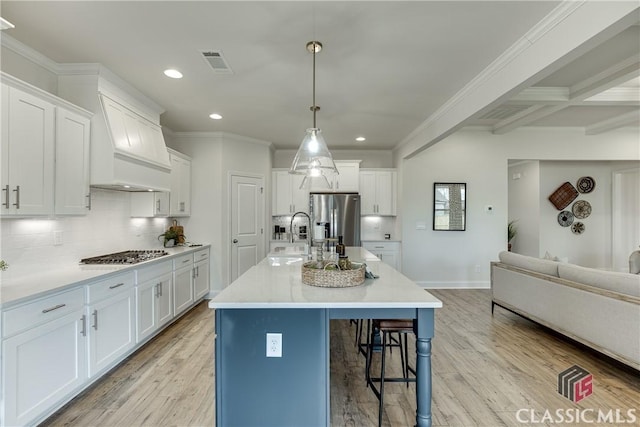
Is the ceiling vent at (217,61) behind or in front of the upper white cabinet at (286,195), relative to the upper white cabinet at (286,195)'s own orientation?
in front

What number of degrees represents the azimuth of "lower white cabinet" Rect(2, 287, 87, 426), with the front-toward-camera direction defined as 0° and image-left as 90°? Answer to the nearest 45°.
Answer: approximately 315°

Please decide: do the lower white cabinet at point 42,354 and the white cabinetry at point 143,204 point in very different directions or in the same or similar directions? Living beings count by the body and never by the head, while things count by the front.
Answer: same or similar directions

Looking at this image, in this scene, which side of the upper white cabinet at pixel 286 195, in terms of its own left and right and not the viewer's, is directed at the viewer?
front

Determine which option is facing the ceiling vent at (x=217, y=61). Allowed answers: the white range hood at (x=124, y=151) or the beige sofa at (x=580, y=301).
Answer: the white range hood

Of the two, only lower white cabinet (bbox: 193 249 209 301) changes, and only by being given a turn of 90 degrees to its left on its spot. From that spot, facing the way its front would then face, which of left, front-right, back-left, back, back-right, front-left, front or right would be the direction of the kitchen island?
back-right

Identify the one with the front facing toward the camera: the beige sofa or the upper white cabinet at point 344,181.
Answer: the upper white cabinet

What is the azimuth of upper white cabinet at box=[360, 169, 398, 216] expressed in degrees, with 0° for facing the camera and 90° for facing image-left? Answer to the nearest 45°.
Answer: approximately 0°

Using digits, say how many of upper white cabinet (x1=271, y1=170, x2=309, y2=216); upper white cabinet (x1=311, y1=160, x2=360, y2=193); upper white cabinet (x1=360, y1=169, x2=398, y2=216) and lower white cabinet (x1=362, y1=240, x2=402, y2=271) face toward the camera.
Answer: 4

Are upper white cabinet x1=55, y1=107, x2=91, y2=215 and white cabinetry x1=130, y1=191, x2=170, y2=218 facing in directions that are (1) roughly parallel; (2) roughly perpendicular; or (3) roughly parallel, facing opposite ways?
roughly parallel

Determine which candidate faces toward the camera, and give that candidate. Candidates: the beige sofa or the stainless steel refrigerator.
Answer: the stainless steel refrigerator

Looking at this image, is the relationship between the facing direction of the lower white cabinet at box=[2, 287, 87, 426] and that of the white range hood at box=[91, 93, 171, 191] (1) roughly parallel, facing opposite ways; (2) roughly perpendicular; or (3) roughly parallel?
roughly parallel

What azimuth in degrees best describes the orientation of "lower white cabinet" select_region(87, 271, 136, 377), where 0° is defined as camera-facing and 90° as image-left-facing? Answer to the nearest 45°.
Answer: approximately 315°

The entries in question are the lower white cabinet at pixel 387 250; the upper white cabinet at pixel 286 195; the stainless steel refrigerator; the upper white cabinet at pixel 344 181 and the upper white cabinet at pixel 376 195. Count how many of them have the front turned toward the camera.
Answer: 5

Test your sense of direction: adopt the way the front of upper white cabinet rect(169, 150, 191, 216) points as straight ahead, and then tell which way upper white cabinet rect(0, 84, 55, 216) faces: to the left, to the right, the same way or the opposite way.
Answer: the same way

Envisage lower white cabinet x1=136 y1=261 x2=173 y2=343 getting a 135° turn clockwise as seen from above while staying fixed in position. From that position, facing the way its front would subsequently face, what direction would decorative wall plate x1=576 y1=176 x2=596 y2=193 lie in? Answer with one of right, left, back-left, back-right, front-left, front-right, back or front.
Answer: back

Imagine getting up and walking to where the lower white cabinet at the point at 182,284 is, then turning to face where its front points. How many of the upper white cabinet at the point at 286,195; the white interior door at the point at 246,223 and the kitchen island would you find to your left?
2
